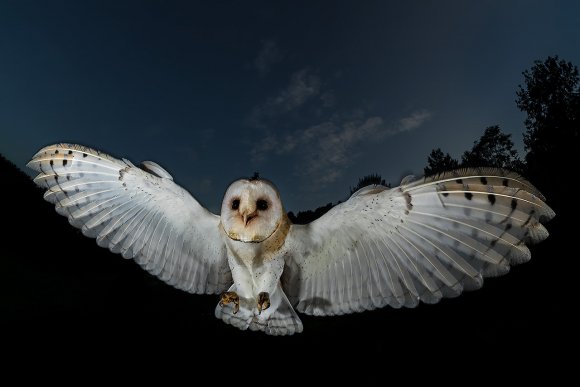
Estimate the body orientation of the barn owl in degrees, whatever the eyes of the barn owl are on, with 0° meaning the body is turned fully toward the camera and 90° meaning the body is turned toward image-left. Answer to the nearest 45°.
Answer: approximately 0°

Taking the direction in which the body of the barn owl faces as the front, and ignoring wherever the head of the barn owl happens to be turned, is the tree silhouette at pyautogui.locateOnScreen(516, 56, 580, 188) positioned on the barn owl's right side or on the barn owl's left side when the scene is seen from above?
on the barn owl's left side
